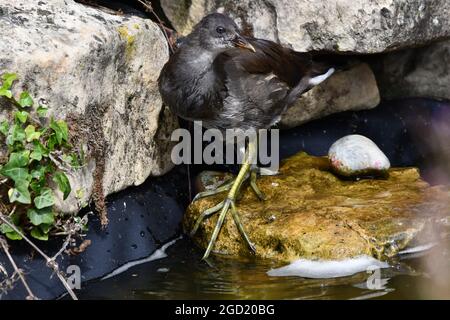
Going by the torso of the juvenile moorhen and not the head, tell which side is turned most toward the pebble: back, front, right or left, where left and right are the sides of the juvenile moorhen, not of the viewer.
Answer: back

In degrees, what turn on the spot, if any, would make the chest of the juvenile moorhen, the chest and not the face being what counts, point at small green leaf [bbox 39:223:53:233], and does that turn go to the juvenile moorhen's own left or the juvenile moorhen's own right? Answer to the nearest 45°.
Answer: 0° — it already faces it

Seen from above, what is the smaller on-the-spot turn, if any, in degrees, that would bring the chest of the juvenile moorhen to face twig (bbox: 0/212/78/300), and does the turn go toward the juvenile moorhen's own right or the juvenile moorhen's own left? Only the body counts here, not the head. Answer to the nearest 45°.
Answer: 0° — it already faces it

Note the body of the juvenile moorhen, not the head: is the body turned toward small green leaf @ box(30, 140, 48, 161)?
yes

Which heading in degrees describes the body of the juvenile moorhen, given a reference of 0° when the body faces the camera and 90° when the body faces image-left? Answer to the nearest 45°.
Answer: approximately 45°

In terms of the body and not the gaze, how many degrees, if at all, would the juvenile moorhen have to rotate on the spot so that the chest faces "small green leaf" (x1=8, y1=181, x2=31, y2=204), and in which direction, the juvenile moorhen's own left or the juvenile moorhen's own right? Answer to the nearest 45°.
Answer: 0° — it already faces it

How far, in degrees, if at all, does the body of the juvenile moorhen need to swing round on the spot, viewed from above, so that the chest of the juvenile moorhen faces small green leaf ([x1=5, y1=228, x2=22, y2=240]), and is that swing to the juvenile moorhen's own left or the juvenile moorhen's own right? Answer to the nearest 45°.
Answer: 0° — it already faces it

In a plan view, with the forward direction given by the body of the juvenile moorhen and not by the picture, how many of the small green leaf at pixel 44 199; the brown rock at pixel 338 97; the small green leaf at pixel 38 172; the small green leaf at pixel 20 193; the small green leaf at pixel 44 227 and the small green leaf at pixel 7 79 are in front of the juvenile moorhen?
5

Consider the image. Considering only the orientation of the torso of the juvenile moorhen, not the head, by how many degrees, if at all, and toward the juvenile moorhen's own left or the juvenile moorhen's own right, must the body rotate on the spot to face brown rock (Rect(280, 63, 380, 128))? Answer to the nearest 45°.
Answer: approximately 180°

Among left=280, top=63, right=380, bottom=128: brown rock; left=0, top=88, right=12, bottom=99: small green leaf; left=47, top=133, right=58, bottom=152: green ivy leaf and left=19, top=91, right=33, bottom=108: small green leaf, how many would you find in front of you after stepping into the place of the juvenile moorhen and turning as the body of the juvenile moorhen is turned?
3

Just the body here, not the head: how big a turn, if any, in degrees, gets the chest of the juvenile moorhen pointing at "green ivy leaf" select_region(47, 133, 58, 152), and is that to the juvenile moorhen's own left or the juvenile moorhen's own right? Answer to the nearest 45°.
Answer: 0° — it already faces it

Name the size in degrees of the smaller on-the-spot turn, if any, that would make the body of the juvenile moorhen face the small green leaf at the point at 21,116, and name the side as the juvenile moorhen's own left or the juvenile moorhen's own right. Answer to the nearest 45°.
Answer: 0° — it already faces it
